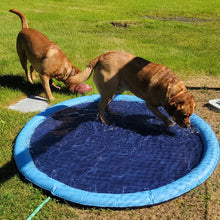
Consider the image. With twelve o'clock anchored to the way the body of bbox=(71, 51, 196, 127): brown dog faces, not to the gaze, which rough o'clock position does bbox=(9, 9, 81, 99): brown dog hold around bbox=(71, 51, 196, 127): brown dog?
bbox=(9, 9, 81, 99): brown dog is roughly at 7 o'clock from bbox=(71, 51, 196, 127): brown dog.

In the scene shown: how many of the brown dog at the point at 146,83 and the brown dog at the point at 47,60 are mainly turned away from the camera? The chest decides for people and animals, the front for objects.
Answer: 0

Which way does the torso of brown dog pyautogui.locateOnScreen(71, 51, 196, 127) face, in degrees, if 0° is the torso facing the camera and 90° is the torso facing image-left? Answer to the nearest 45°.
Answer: approximately 270°

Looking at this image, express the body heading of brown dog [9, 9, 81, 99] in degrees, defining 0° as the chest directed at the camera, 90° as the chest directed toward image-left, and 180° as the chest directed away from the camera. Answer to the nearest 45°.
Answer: approximately 315°

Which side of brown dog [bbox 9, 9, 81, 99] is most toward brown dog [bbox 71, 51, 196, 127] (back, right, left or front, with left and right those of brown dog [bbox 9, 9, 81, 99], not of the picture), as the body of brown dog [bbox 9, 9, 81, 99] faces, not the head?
front
